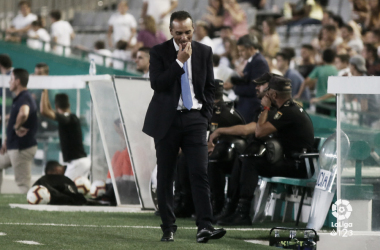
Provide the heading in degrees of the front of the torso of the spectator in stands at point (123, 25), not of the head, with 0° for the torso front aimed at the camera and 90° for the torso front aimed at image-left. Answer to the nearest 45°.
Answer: approximately 0°

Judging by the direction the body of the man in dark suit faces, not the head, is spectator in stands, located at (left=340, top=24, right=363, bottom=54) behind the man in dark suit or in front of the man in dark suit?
behind

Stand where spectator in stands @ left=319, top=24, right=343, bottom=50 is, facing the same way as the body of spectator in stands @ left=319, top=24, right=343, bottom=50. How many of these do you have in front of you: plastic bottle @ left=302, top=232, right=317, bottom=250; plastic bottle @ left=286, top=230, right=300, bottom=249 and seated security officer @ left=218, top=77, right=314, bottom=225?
3

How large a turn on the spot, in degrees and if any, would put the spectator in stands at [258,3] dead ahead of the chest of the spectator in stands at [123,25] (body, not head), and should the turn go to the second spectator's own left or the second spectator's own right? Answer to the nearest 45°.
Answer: approximately 90° to the second spectator's own left

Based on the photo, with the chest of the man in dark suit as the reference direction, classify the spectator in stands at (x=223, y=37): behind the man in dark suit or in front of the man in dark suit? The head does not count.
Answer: behind

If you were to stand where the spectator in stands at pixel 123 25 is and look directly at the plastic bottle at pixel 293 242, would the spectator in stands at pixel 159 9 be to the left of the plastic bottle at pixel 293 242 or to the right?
left

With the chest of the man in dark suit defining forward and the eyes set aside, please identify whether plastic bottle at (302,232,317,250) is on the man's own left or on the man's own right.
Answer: on the man's own left

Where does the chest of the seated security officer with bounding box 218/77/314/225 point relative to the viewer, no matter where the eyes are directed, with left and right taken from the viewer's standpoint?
facing to the left of the viewer
